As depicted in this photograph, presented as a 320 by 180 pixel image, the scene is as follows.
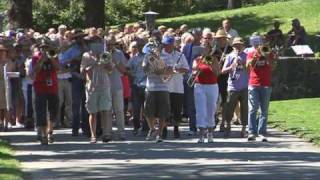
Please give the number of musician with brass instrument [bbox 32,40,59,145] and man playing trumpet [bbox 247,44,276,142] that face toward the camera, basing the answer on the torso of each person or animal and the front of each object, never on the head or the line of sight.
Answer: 2

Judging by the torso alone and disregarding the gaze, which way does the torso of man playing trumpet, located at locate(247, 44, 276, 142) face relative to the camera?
toward the camera

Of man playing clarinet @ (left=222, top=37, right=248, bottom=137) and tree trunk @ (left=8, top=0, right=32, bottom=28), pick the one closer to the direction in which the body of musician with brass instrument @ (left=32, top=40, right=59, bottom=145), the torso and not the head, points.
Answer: the man playing clarinet

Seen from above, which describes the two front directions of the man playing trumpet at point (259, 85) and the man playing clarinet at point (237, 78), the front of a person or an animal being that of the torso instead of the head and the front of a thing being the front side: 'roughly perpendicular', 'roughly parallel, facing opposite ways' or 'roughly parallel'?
roughly parallel

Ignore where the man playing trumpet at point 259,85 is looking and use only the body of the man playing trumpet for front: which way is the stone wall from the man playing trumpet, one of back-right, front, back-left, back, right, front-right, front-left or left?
back

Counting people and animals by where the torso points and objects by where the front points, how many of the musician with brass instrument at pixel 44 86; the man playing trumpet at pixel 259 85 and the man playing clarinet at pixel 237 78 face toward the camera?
3

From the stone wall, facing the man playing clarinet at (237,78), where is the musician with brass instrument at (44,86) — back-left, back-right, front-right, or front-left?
front-right

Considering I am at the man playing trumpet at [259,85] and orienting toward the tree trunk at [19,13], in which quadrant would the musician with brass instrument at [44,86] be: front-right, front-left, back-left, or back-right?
front-left

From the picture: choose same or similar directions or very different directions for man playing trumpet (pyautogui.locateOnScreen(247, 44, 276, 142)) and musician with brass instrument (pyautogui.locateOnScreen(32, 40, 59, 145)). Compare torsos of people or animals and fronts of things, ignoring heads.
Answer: same or similar directions

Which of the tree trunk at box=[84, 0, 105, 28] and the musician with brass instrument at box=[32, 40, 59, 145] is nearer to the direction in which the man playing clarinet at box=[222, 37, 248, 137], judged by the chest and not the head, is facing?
the musician with brass instrument

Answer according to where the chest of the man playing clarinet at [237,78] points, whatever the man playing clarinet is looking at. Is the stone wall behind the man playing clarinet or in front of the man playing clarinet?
behind

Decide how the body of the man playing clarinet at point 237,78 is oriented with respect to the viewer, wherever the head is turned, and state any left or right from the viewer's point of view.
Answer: facing the viewer

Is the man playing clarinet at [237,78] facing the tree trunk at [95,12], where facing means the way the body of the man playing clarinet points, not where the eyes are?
no
